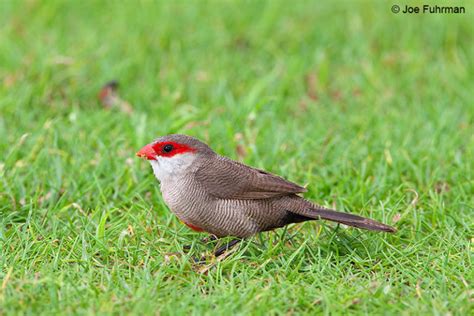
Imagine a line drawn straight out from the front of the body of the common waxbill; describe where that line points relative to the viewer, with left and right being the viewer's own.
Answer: facing to the left of the viewer
